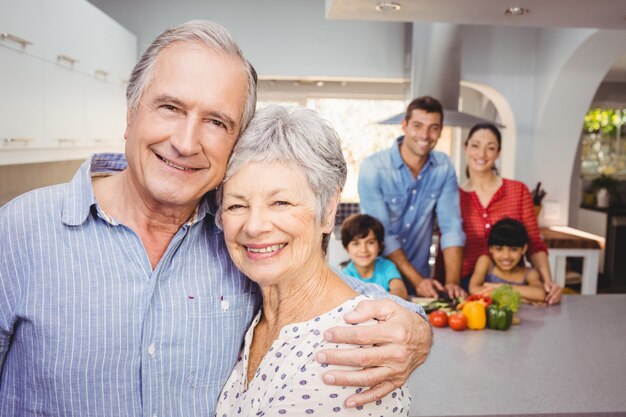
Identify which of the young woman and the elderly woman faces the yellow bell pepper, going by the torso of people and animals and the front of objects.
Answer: the young woman

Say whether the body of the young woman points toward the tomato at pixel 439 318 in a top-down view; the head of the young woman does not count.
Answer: yes

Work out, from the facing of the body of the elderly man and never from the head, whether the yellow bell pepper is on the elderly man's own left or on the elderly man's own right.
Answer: on the elderly man's own left

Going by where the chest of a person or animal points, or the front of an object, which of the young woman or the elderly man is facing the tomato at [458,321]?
the young woman

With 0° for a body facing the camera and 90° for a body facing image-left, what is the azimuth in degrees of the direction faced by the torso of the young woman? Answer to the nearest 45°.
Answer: approximately 0°

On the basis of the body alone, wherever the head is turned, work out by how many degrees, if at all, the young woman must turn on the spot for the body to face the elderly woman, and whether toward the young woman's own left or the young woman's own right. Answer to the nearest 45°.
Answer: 0° — they already face them

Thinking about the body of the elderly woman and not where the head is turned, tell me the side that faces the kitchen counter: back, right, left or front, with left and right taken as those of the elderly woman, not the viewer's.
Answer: back

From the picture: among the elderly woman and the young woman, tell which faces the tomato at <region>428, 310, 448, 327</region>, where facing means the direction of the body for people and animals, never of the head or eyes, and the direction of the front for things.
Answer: the young woman
